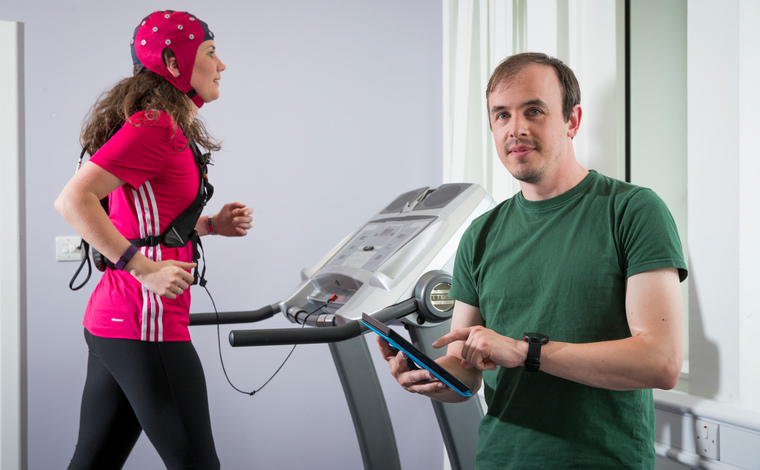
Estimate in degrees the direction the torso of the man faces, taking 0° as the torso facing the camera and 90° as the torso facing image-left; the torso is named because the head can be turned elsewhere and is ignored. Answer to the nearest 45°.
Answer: approximately 45°

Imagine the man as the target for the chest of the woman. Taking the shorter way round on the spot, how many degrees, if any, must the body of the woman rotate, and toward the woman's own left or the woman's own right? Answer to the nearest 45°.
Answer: approximately 45° to the woman's own right

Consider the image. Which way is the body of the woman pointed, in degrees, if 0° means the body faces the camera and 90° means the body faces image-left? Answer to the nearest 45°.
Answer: approximately 270°

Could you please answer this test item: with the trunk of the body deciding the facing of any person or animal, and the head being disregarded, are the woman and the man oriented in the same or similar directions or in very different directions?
very different directions

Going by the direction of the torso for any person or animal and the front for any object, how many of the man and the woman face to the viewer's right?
1
